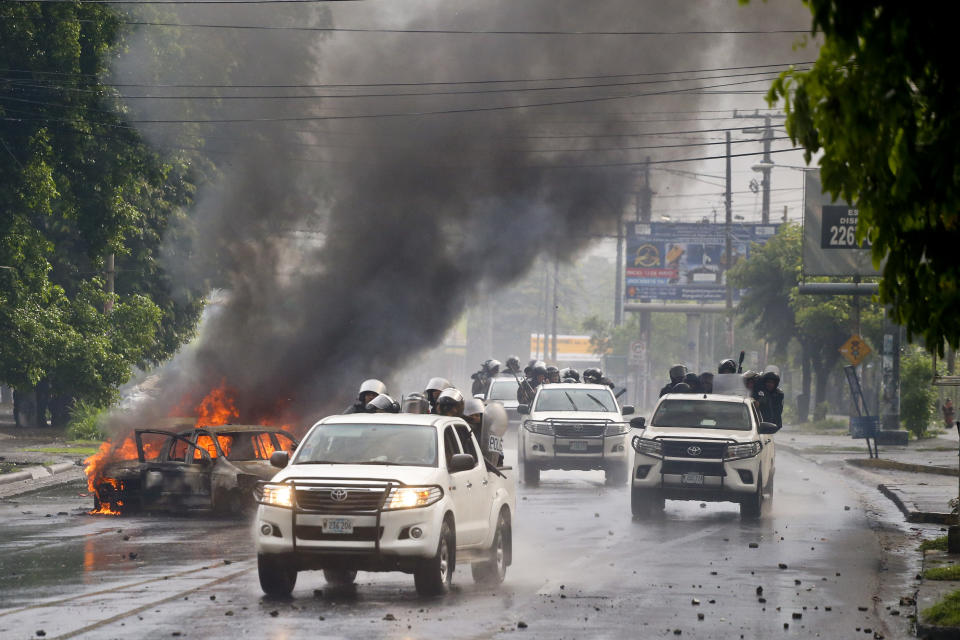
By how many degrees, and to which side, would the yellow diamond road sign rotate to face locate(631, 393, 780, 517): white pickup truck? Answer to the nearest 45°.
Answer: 0° — it already faces it

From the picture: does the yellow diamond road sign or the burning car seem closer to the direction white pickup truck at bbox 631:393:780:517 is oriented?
the burning car

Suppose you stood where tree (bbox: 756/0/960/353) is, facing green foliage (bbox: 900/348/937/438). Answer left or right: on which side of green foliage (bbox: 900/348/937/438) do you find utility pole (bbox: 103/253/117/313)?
left

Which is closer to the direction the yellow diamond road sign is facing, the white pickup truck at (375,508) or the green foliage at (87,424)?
the white pickup truck

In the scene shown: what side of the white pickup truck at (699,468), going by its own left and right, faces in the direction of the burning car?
right
